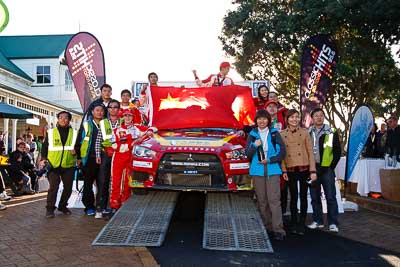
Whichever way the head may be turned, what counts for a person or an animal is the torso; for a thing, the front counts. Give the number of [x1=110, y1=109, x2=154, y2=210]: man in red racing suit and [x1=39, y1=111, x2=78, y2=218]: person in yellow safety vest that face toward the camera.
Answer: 2

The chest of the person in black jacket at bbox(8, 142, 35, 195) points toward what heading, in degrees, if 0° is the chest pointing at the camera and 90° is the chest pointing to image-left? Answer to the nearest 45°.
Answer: approximately 315°

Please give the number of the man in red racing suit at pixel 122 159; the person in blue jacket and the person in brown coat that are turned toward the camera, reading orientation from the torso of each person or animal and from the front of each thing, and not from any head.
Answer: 3

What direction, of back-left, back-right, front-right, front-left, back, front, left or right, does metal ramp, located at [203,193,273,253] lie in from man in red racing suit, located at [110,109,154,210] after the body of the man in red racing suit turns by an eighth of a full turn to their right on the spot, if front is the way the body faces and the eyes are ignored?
left

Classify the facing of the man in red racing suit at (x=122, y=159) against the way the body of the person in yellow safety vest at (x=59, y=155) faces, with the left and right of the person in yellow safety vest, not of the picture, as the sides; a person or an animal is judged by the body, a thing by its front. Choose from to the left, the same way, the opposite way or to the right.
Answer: the same way

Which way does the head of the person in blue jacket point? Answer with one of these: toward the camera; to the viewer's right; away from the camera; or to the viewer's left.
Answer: toward the camera

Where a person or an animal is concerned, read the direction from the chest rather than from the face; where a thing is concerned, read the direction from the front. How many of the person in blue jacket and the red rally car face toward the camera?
2

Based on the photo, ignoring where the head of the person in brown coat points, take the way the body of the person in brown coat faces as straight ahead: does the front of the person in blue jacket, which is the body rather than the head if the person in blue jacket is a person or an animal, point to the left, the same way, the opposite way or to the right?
the same way

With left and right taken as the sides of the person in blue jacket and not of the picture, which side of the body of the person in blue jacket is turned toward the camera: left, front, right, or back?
front

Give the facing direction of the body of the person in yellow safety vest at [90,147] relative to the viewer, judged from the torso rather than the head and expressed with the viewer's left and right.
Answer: facing the viewer and to the right of the viewer

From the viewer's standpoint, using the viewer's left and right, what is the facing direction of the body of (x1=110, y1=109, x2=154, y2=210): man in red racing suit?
facing the viewer

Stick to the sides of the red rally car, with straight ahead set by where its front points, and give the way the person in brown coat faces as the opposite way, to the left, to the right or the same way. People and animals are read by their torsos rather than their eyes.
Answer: the same way

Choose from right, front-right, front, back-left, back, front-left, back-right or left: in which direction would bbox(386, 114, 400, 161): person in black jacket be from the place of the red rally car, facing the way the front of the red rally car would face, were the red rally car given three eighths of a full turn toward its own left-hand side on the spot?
front
